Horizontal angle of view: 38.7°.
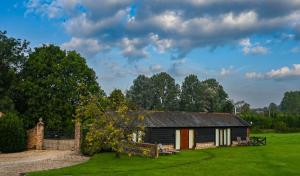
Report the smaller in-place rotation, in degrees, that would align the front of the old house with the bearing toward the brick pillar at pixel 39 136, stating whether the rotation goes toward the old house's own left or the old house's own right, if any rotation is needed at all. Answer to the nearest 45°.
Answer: approximately 90° to the old house's own right

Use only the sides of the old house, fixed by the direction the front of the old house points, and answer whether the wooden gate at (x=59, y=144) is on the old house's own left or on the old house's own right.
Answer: on the old house's own right

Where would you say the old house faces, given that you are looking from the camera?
facing the viewer

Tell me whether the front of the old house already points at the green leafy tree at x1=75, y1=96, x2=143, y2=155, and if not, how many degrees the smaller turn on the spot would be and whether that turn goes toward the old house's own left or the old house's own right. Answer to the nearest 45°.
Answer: approximately 45° to the old house's own right

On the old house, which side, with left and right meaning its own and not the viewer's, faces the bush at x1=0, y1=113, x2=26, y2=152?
right

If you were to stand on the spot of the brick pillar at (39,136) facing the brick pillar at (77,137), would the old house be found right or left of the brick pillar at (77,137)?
left

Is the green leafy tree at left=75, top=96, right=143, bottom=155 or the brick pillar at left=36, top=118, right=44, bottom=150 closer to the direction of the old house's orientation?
the green leafy tree

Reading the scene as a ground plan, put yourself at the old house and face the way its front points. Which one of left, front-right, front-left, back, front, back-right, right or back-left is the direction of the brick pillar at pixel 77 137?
front-right

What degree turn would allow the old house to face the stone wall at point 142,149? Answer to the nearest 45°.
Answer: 0° — it already faces it
